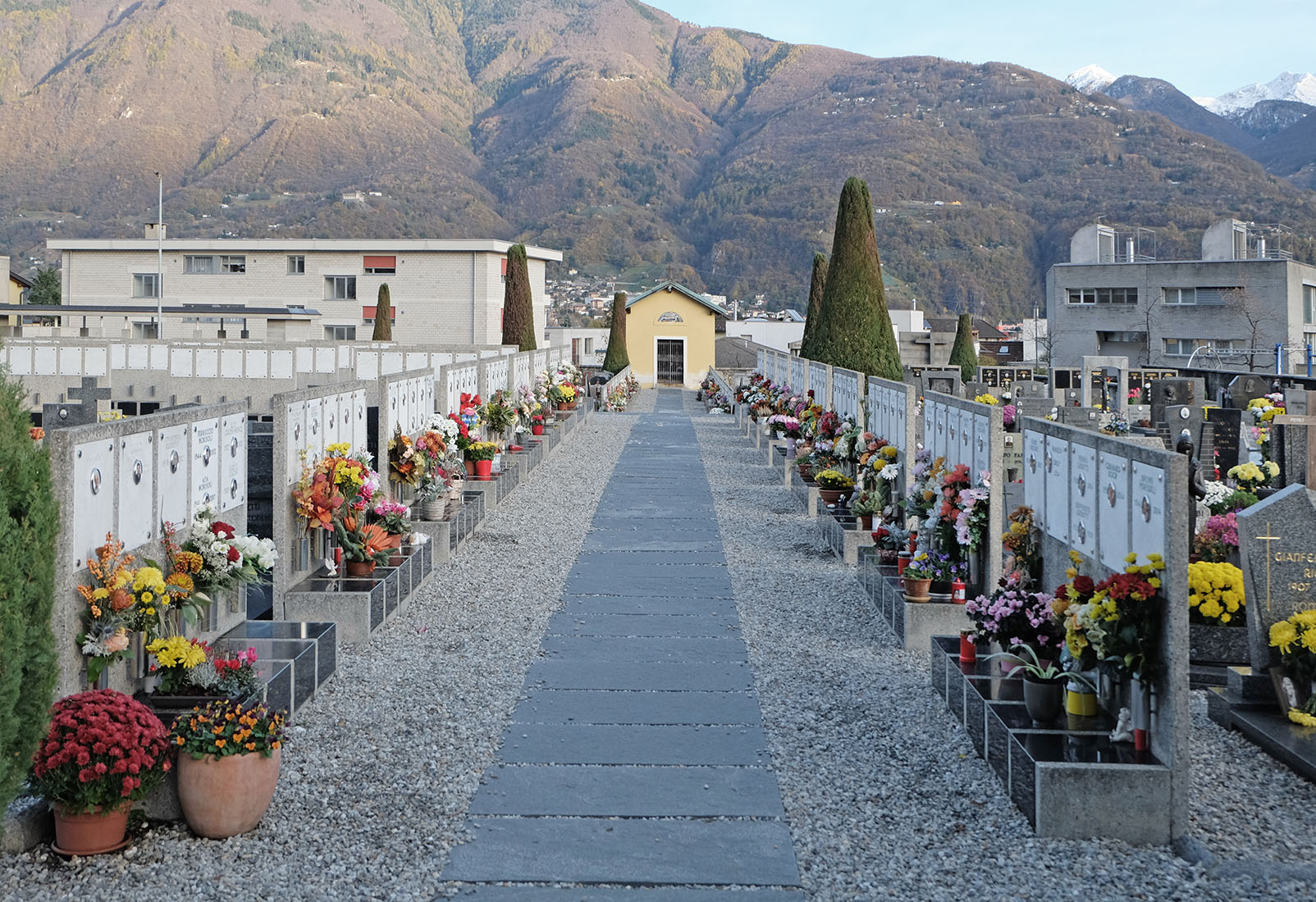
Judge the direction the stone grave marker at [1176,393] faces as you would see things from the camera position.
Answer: facing the viewer

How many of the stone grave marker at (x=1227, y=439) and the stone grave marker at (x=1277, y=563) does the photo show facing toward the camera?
2

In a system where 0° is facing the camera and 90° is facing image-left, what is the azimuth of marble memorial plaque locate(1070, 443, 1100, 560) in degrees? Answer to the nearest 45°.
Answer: approximately 45°

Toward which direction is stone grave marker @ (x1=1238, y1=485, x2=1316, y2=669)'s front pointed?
toward the camera

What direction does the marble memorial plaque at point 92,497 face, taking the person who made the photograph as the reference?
facing the viewer and to the right of the viewer

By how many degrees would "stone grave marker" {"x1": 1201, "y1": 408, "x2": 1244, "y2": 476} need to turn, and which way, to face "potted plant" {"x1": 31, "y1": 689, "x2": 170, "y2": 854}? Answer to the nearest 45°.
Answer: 0° — it already faces it

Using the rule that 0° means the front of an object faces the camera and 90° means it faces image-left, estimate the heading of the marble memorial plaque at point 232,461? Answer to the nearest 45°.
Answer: approximately 315°

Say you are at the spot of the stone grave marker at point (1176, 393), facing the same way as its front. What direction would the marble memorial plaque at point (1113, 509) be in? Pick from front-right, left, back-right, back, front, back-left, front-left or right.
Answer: front

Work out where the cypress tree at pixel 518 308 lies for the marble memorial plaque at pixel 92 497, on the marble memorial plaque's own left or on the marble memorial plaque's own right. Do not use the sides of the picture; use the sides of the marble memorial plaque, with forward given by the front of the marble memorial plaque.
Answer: on the marble memorial plaque's own left

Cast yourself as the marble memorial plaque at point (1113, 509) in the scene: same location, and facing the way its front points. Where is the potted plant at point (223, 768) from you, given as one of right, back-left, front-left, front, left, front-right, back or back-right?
front

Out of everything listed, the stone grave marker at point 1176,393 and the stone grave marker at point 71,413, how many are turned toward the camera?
2

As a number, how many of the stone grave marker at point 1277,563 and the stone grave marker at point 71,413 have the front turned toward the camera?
2

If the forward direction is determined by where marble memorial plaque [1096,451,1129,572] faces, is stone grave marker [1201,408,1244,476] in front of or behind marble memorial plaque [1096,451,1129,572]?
behind

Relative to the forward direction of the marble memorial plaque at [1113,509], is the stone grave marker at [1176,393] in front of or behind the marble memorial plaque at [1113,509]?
behind
